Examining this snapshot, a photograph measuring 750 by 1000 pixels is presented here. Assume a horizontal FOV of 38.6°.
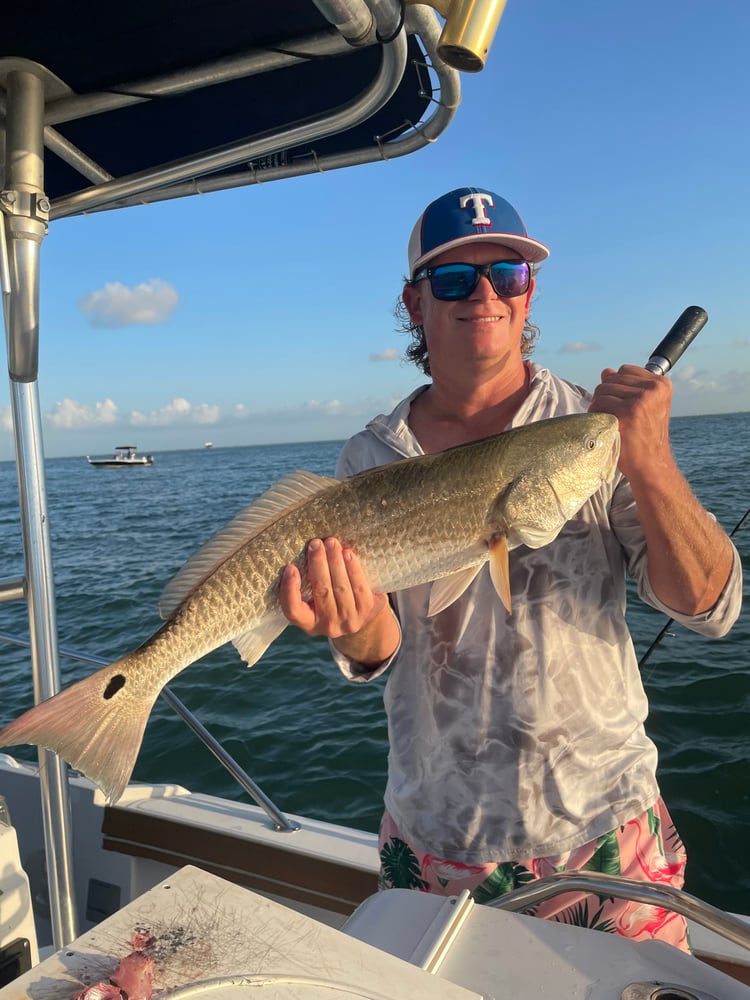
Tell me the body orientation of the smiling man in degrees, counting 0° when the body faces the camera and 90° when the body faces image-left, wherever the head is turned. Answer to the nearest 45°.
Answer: approximately 0°
